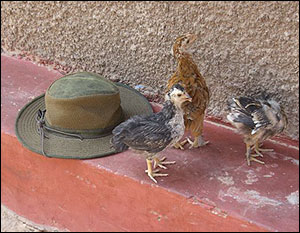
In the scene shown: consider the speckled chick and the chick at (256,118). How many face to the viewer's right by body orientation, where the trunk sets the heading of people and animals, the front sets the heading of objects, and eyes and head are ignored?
2

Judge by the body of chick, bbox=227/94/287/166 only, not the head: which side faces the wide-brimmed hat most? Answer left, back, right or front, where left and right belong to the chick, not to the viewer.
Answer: back

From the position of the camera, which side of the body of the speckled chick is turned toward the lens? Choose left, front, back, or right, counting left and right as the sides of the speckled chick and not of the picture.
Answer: right

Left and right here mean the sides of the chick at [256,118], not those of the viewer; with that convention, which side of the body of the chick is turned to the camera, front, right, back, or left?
right

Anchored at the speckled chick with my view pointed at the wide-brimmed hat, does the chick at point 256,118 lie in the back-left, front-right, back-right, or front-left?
back-right
